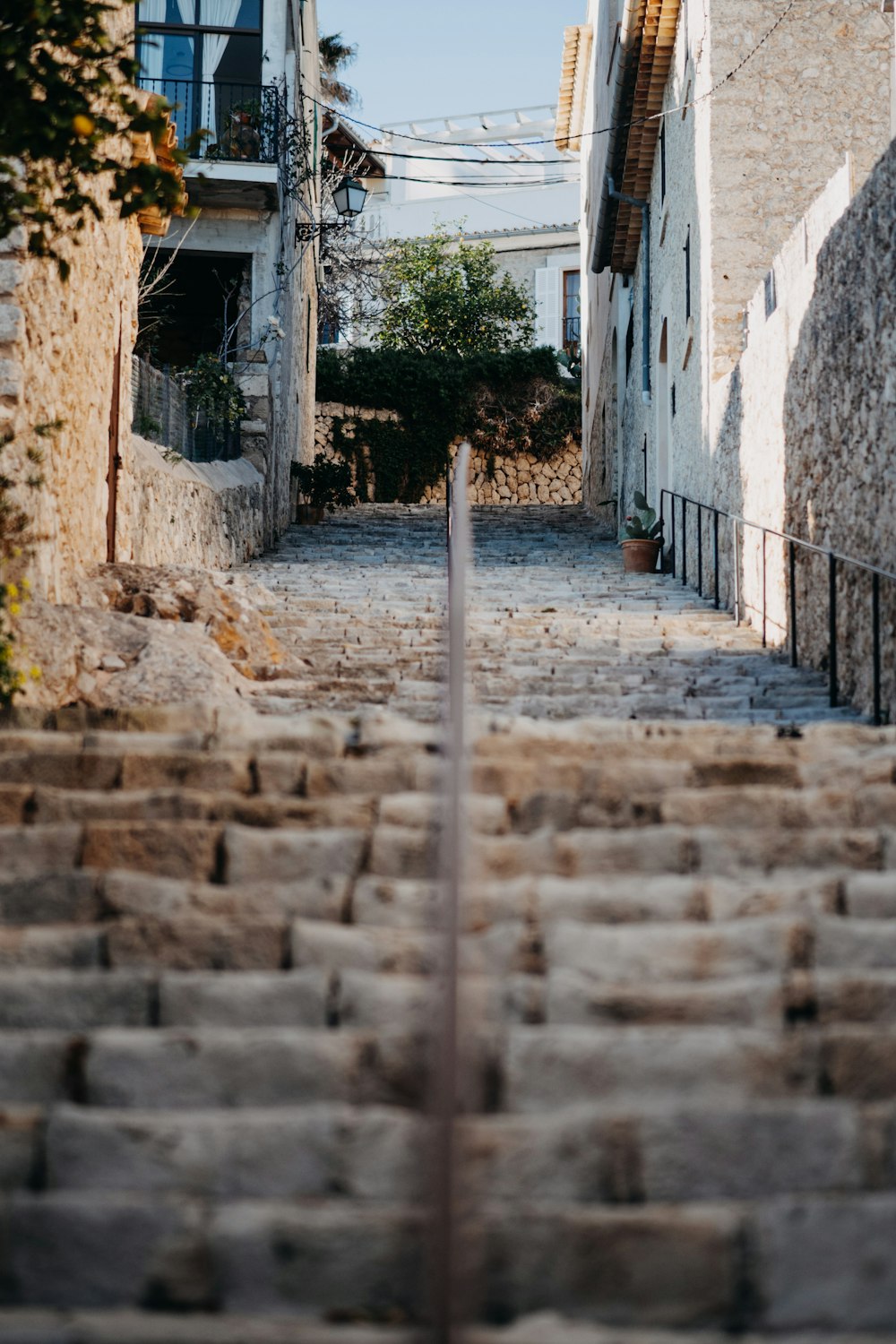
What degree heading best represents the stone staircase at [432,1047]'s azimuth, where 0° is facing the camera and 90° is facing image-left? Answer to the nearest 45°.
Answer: approximately 0°

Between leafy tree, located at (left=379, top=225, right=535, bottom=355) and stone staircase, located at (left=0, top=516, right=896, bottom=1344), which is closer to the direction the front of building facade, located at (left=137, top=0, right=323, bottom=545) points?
the stone staircase

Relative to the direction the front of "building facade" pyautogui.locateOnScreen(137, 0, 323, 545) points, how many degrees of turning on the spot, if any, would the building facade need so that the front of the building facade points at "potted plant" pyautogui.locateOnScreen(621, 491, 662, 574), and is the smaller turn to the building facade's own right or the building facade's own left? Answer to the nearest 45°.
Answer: approximately 45° to the building facade's own left

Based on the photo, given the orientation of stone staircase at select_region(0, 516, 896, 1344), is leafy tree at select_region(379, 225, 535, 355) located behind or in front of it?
behind
